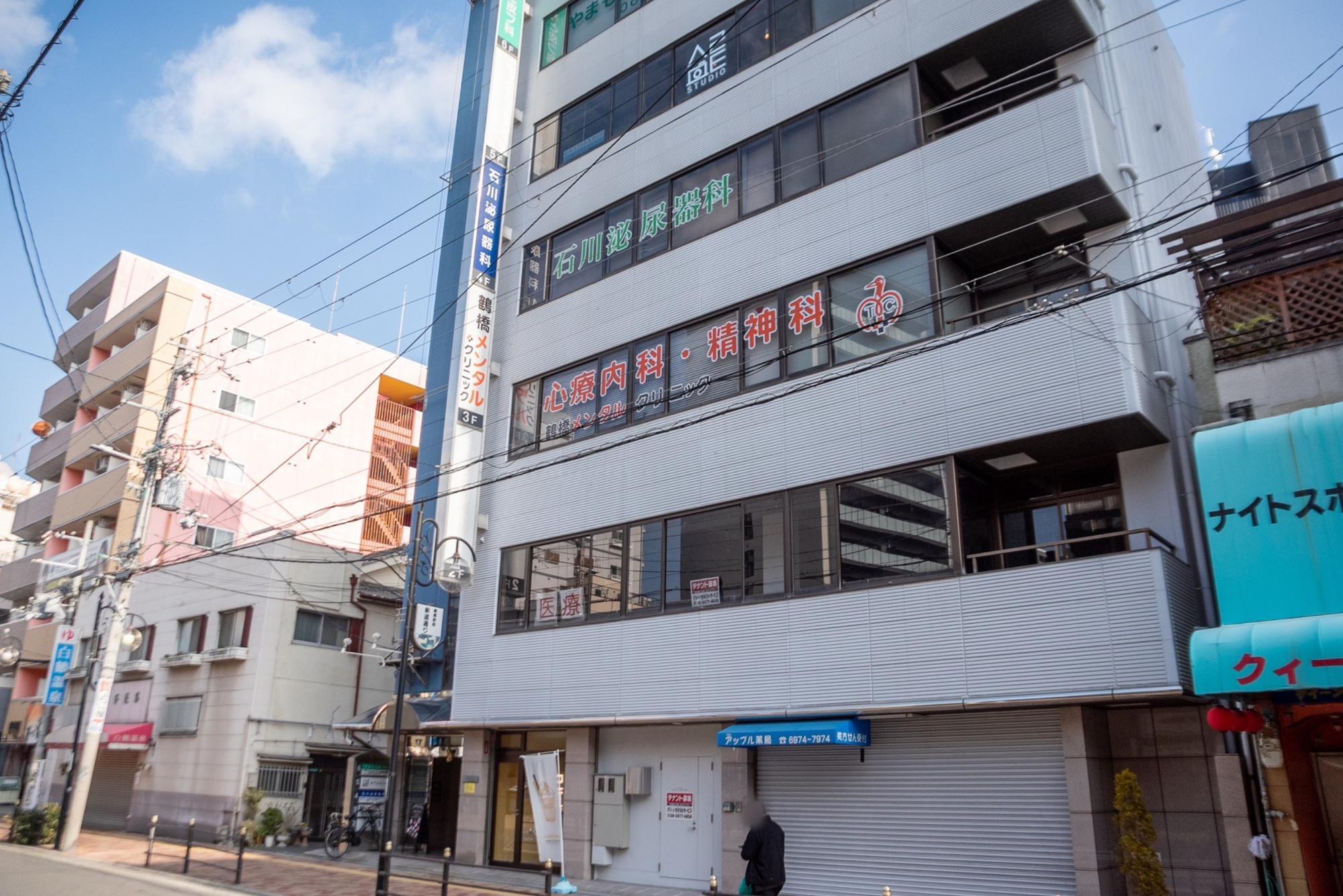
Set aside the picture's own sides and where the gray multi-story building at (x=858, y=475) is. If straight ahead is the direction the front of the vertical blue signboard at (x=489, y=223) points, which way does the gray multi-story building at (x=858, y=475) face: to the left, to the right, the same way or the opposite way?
to the right

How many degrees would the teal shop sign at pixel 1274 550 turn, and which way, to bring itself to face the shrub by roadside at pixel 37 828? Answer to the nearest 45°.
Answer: approximately 45° to its right

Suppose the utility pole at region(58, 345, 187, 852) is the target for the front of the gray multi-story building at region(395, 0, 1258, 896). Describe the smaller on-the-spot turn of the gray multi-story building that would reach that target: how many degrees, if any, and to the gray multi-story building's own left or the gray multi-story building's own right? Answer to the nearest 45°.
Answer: approximately 45° to the gray multi-story building's own right

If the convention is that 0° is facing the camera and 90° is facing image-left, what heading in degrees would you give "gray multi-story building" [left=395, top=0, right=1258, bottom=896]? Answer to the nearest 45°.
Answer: approximately 45°

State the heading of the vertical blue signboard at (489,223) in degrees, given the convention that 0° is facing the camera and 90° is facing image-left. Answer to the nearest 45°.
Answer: approximately 315°

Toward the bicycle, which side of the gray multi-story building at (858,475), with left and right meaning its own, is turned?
right

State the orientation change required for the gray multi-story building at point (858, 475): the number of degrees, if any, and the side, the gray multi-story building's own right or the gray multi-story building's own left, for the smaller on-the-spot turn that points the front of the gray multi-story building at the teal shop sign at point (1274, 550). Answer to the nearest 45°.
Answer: approximately 90° to the gray multi-story building's own left

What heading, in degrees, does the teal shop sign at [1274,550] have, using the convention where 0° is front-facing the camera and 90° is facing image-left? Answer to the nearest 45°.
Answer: approximately 45°

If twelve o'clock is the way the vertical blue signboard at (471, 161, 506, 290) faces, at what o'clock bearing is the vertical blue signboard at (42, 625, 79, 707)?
the vertical blue signboard at (42, 625, 79, 707) is roughly at 6 o'clock from the vertical blue signboard at (471, 161, 506, 290).
